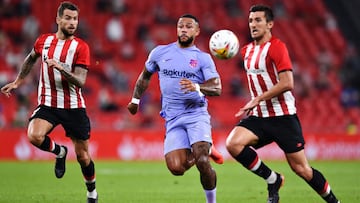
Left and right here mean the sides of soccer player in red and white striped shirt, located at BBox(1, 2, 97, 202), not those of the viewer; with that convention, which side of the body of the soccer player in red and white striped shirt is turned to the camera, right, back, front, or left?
front

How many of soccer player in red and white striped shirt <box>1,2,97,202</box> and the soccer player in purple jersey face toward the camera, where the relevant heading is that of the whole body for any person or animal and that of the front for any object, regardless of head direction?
2

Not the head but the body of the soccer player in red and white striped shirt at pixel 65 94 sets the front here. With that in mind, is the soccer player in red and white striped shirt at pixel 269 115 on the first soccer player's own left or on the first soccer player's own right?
on the first soccer player's own left

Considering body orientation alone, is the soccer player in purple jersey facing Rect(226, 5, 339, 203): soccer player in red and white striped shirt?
no

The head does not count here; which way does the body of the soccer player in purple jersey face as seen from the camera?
toward the camera

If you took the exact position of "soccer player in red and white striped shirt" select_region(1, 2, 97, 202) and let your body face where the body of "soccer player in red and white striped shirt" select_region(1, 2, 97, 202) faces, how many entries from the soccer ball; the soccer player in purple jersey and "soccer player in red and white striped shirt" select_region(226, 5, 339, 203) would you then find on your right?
0

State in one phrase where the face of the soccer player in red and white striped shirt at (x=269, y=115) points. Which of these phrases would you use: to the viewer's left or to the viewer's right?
to the viewer's left

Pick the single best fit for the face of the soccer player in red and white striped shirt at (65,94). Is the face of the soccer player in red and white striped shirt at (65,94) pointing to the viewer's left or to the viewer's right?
to the viewer's right

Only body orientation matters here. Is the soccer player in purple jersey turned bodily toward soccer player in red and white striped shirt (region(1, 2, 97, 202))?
no

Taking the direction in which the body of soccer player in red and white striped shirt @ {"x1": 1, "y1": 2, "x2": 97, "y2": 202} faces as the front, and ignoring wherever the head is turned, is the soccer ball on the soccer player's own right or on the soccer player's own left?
on the soccer player's own left

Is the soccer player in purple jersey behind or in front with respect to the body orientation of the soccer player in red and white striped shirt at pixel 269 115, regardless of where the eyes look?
in front

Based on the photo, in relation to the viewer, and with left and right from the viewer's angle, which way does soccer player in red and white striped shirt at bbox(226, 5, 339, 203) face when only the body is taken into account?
facing the viewer and to the left of the viewer

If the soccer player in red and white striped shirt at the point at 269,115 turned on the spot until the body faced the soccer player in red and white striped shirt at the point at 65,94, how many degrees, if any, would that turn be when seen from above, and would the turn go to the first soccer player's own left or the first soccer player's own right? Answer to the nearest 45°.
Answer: approximately 45° to the first soccer player's own right
